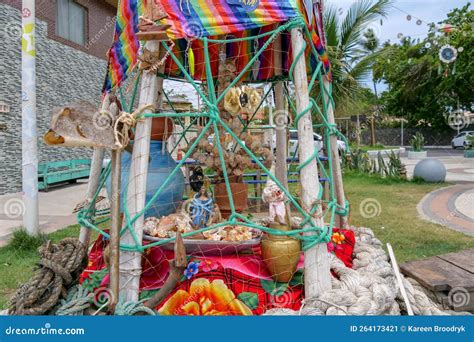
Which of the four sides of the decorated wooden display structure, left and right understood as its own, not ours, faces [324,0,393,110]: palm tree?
back

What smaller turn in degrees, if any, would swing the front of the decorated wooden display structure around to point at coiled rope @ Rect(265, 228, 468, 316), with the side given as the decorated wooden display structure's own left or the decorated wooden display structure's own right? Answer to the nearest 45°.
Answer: approximately 90° to the decorated wooden display structure's own left

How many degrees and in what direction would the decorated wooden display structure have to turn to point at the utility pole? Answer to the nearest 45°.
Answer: approximately 135° to its right

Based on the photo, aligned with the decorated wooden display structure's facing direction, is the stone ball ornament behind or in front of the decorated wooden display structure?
behind

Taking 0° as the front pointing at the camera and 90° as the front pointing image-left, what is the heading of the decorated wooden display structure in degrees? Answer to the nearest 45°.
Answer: approximately 0°

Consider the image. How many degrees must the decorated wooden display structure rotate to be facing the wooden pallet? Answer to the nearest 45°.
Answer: approximately 90° to its left
